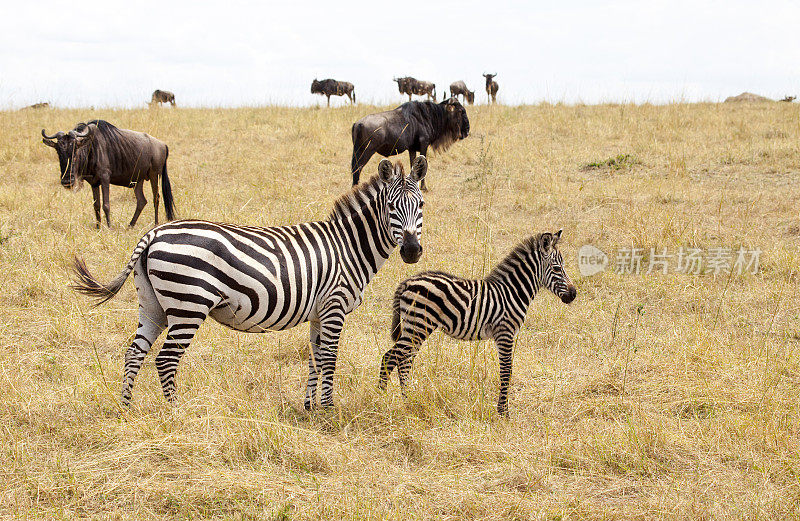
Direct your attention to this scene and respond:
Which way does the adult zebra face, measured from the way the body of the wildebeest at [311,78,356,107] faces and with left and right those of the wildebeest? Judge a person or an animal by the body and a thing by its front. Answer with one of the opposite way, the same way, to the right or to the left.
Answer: the opposite way

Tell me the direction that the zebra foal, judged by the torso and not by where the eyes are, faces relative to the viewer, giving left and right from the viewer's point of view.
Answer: facing to the right of the viewer

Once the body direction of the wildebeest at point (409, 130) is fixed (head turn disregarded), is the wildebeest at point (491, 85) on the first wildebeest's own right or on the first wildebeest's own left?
on the first wildebeest's own left

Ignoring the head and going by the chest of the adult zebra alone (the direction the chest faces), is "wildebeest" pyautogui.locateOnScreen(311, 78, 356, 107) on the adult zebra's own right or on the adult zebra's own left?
on the adult zebra's own left

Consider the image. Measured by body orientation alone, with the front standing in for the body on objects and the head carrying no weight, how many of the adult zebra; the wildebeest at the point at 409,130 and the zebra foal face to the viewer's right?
3

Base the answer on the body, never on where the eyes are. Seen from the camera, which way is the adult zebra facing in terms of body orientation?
to the viewer's right

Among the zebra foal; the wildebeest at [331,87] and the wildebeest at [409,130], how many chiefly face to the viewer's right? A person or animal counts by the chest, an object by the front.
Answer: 2

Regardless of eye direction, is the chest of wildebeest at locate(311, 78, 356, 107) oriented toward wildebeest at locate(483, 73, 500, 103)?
no

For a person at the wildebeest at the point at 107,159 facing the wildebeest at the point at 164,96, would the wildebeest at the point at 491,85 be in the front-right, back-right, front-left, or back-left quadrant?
front-right

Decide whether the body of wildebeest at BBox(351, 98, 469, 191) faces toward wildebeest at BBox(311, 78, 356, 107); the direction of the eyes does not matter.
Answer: no

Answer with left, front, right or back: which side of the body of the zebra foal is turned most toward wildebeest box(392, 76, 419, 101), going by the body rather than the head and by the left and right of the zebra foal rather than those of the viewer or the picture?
left

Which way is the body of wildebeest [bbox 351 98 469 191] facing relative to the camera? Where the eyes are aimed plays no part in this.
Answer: to the viewer's right

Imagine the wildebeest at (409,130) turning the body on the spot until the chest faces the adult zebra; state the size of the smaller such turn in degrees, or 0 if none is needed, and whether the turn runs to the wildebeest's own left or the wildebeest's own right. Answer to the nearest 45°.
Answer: approximately 90° to the wildebeest's own right

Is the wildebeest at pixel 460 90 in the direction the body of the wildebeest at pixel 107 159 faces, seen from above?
no

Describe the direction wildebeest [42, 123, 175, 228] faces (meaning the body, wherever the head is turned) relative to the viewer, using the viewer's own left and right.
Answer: facing the viewer and to the left of the viewer
